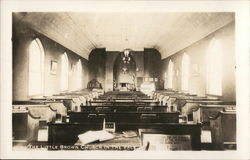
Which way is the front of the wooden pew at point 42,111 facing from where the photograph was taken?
facing away from the viewer

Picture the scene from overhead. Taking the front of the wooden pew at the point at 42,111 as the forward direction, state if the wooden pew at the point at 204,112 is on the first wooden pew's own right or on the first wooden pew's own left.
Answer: on the first wooden pew's own right
